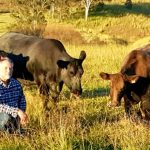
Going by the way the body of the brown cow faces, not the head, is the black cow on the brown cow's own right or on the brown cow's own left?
on the brown cow's own right

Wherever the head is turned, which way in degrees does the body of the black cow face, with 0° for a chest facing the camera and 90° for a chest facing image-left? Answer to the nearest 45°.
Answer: approximately 315°

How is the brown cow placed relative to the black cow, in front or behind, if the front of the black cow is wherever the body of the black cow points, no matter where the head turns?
in front

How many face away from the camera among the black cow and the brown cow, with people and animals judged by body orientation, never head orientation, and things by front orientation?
0
